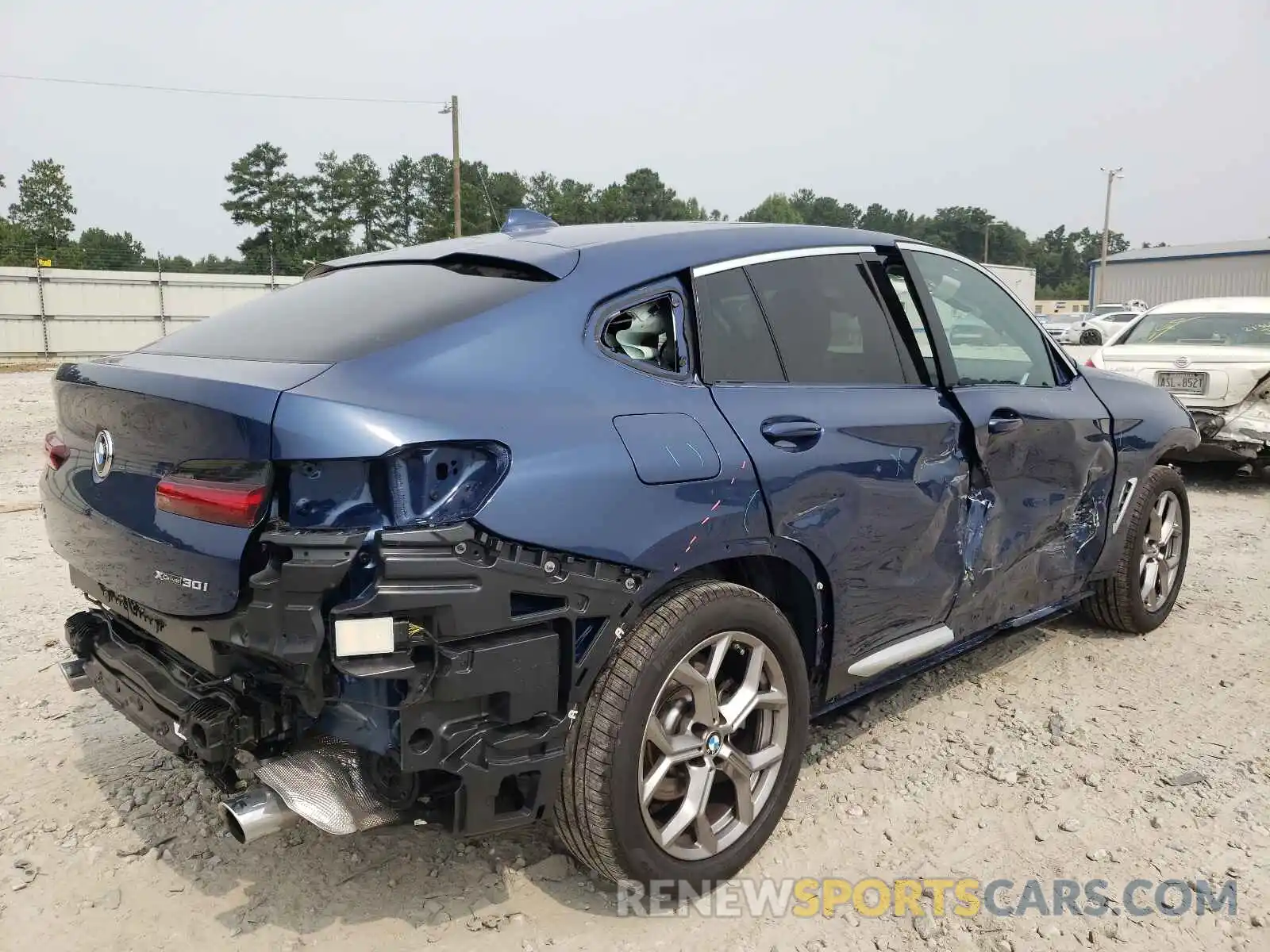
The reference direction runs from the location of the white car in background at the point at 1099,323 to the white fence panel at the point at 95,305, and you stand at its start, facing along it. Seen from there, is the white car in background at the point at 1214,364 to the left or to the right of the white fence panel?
left

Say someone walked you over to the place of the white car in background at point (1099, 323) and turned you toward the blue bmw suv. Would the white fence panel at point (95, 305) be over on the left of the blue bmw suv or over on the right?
right

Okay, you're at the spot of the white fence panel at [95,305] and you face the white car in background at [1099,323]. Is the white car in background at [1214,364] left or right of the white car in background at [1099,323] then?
right

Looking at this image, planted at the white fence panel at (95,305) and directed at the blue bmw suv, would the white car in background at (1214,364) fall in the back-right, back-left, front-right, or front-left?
front-left

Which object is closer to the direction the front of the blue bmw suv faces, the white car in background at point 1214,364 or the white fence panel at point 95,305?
the white car in background

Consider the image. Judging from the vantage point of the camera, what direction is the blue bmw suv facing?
facing away from the viewer and to the right of the viewer

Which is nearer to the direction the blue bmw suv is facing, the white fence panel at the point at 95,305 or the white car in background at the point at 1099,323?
the white car in background

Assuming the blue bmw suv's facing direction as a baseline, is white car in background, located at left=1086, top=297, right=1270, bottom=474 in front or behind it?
in front

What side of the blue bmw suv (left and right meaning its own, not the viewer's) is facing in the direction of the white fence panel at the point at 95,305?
left

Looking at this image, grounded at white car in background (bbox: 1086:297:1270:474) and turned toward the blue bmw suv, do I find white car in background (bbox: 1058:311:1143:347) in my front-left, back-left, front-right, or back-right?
back-right

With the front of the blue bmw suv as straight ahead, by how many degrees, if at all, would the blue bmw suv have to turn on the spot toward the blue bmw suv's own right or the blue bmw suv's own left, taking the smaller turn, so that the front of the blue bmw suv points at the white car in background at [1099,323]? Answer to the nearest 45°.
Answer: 0° — it already faces it
